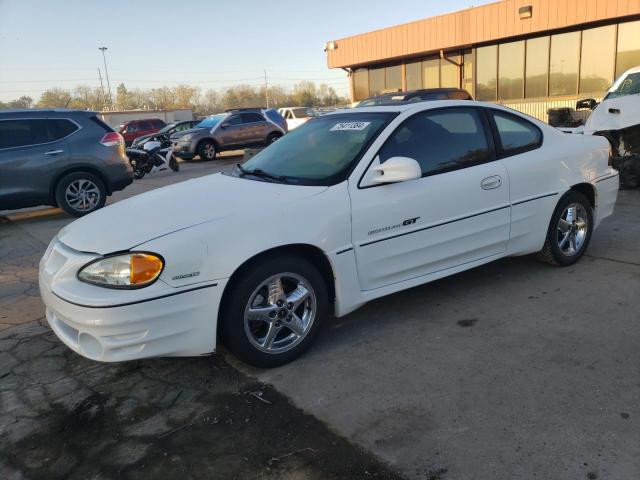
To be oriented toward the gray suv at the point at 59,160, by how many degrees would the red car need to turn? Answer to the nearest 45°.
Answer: approximately 45° to its left

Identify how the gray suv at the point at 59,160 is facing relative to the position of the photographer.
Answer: facing to the left of the viewer

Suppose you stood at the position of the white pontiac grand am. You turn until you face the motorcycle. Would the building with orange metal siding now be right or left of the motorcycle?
right
